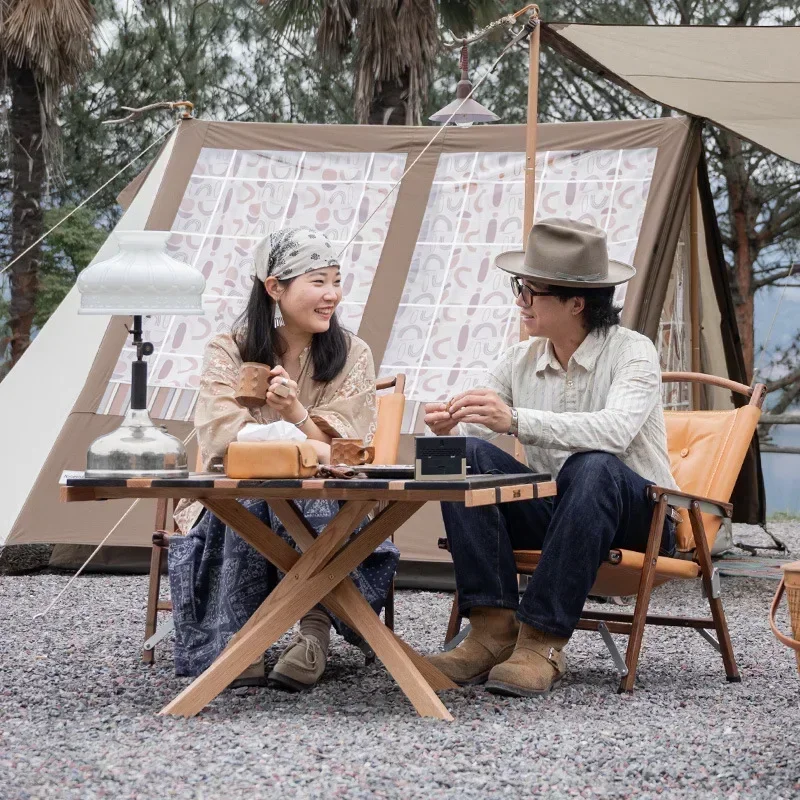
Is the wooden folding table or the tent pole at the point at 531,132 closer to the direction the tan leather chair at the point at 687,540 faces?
the wooden folding table

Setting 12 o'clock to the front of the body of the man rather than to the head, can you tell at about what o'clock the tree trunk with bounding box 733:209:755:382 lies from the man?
The tree trunk is roughly at 5 o'clock from the man.
